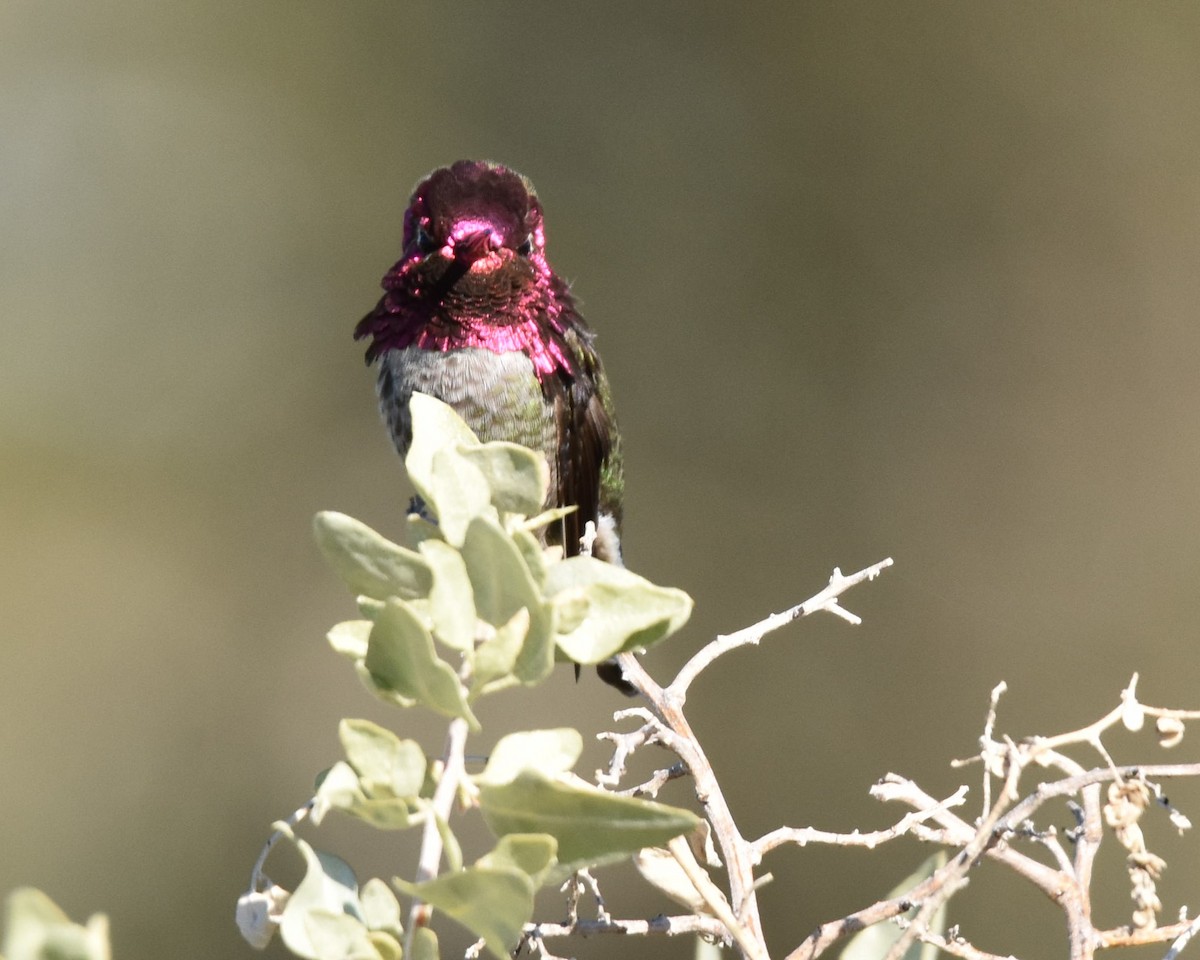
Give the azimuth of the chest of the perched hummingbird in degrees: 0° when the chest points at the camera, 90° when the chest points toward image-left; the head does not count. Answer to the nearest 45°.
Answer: approximately 45°
